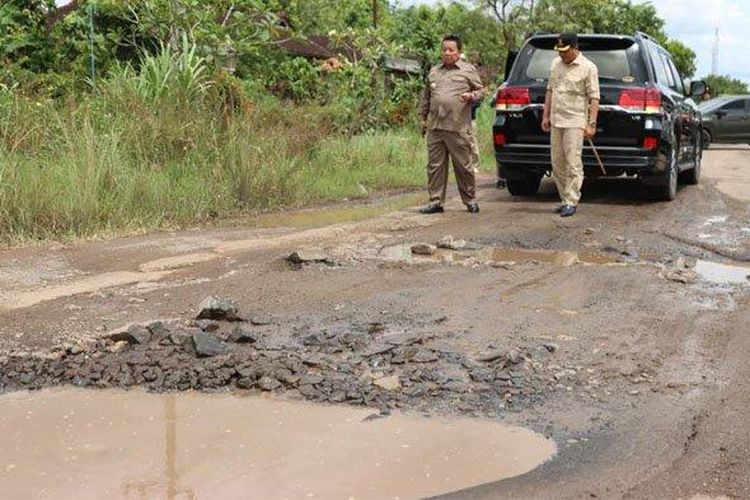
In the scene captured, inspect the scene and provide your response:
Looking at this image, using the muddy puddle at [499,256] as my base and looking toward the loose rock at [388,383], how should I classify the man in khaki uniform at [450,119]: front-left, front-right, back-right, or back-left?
back-right

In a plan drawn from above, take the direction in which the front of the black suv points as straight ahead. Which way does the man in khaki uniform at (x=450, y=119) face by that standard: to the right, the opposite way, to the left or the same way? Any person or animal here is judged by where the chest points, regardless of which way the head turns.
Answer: the opposite way

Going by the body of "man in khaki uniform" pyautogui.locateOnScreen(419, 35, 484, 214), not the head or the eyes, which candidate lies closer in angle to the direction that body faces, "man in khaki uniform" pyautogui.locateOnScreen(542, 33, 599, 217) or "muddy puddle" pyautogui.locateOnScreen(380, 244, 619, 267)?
the muddy puddle

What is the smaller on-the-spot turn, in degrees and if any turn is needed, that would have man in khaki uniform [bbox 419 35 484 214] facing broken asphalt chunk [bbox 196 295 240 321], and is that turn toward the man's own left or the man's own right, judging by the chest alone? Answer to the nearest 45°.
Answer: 0° — they already face it

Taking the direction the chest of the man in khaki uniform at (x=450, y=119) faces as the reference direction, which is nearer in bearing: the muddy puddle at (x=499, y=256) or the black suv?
the muddy puddle

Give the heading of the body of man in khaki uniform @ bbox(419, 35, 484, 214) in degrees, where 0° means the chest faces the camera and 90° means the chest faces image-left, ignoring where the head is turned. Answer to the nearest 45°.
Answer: approximately 0°

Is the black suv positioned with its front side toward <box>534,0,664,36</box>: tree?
yes

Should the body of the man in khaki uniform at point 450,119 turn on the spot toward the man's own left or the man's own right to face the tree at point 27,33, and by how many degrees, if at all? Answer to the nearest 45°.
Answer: approximately 135° to the man's own right

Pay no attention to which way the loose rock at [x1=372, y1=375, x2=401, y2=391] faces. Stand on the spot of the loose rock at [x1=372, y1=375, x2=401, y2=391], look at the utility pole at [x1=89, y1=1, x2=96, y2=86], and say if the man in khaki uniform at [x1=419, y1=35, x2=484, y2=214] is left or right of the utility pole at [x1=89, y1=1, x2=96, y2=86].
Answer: right

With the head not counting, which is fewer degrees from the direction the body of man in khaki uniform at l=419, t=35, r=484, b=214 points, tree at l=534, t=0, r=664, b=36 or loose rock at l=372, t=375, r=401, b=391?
the loose rock

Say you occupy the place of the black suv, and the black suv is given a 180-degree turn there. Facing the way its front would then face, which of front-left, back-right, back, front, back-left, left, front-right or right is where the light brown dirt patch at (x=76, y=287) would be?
front-right

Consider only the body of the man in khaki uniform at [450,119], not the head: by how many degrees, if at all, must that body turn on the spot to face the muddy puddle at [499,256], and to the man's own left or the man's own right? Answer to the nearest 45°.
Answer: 0° — they already face it

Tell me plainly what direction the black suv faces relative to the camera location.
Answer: facing away from the viewer

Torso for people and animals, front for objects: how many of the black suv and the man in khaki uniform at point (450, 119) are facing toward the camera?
1

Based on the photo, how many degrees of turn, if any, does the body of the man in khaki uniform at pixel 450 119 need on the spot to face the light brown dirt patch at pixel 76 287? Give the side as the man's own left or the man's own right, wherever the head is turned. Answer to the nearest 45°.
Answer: approximately 45° to the man's own right
